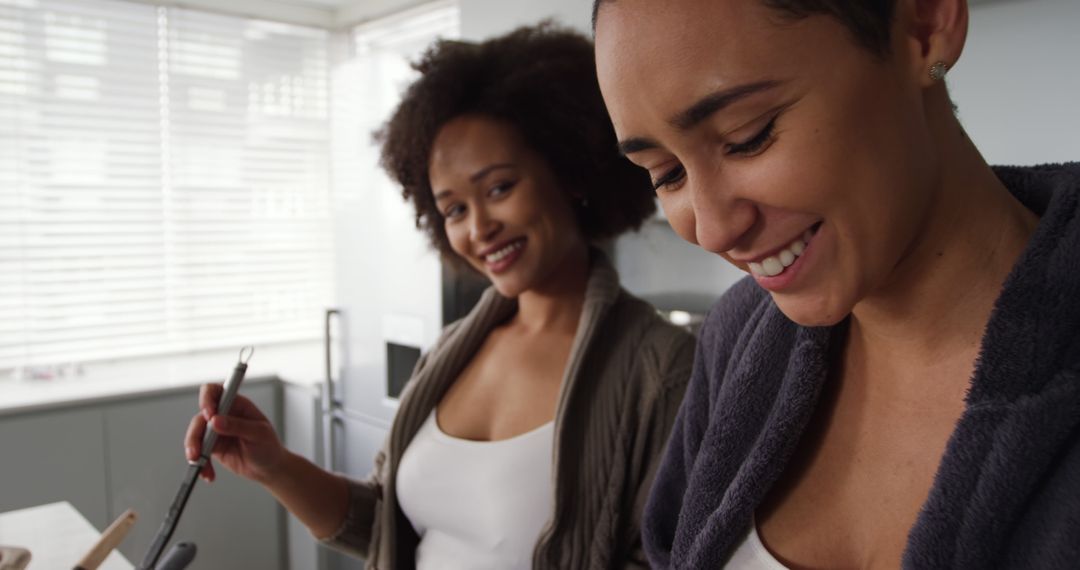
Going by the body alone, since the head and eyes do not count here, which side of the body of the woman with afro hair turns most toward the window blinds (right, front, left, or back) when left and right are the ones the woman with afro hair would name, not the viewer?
right

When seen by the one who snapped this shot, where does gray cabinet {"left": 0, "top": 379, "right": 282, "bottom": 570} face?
facing the viewer and to the right of the viewer

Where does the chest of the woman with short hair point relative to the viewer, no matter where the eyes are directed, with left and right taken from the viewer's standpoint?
facing the viewer and to the left of the viewer

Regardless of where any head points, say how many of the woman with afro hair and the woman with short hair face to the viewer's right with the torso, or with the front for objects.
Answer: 0

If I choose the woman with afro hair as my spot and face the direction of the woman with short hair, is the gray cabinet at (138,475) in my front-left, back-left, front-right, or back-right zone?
back-right

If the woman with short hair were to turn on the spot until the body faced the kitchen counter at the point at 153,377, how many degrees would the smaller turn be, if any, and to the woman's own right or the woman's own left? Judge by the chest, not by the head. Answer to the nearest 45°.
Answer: approximately 90° to the woman's own right

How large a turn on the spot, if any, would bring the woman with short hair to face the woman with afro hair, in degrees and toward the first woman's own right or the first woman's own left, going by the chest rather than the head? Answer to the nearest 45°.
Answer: approximately 90° to the first woman's own right

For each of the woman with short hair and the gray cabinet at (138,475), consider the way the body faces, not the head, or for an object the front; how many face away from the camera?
0

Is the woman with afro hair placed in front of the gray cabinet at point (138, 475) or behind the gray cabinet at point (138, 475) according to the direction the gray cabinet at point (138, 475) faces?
in front

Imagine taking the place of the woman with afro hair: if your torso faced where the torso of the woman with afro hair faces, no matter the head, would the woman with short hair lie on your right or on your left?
on your left
